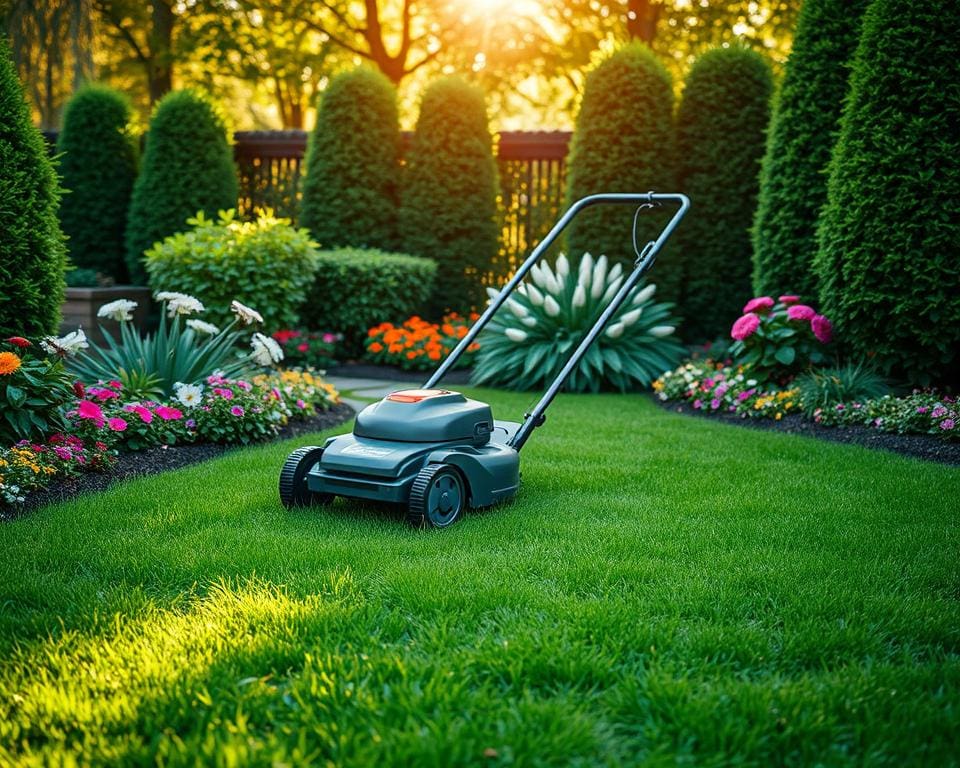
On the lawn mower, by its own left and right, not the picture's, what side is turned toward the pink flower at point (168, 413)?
right

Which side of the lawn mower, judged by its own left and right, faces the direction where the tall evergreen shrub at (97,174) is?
right

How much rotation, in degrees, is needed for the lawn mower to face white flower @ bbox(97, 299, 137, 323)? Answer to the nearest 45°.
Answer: approximately 90° to its right

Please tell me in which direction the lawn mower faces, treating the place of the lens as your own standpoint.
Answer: facing the viewer and to the left of the viewer

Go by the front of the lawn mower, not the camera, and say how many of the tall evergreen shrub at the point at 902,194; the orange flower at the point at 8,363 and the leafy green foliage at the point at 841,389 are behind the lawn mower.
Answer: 2

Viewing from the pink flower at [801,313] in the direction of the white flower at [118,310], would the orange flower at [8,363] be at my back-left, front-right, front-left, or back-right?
front-left

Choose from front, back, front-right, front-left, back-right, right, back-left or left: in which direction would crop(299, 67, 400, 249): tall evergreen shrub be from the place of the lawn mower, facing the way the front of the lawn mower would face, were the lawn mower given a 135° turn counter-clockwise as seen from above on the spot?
left

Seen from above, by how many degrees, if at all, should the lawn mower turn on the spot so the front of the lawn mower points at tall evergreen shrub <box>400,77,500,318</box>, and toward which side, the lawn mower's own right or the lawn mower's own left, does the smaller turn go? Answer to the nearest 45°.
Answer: approximately 135° to the lawn mower's own right

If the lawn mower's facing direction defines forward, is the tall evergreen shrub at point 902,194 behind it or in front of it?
behind

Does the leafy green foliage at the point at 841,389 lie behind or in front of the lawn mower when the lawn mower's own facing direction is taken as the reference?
behind

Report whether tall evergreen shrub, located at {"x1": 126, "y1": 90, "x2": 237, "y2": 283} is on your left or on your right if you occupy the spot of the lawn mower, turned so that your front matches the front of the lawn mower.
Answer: on your right

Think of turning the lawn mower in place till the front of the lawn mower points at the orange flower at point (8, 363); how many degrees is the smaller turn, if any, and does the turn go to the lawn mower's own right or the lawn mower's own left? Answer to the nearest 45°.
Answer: approximately 45° to the lawn mower's own right

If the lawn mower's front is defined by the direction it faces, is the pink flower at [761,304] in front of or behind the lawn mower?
behind
